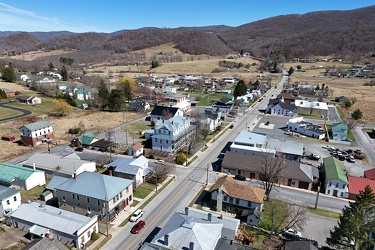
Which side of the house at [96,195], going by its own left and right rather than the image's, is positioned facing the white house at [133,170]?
left

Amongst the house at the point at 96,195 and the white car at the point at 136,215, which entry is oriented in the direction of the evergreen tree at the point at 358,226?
the house

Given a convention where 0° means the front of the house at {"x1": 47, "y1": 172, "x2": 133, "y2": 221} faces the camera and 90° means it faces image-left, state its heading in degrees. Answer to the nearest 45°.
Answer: approximately 315°

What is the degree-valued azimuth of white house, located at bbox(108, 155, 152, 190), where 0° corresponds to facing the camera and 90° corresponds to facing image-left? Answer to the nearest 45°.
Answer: approximately 315°

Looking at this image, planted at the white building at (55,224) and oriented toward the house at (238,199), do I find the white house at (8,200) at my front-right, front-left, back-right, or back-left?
back-left

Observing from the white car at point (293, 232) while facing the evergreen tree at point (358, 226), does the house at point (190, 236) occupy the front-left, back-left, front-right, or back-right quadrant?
back-right

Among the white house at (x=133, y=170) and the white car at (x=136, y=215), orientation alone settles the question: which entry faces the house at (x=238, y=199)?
the white house
